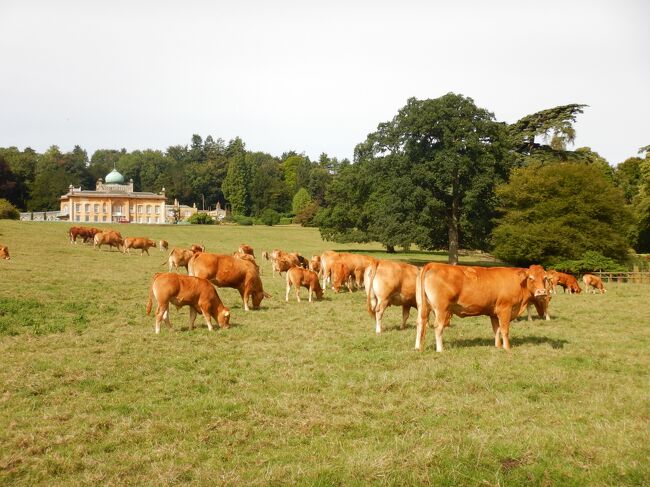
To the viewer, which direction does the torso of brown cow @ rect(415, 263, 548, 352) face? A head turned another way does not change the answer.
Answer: to the viewer's right

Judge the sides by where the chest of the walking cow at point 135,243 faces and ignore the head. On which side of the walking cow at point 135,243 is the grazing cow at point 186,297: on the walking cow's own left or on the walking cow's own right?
on the walking cow's own right

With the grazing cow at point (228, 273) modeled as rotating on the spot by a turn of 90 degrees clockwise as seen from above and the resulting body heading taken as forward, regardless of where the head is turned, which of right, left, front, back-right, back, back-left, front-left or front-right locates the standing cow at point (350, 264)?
back-left

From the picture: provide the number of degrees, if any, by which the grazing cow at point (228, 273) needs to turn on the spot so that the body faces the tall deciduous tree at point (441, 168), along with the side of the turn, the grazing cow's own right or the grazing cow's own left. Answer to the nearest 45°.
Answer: approximately 45° to the grazing cow's own left

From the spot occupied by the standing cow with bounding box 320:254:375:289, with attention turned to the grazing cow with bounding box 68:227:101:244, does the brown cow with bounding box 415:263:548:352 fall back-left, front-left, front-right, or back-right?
back-left

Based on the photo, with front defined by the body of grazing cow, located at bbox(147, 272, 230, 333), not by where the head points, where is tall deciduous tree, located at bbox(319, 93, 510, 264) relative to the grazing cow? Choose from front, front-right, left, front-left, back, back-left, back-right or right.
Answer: front-left

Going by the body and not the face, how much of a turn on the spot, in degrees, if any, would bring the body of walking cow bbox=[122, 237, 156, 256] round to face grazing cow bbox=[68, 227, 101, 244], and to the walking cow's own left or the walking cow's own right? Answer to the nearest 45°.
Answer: approximately 135° to the walking cow's own left

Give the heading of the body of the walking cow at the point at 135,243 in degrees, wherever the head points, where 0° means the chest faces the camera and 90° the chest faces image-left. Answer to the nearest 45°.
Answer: approximately 270°

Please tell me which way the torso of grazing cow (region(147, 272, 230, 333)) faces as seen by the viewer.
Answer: to the viewer's right

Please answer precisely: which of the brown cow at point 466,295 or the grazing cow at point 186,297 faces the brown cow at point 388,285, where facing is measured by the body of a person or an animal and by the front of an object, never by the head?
the grazing cow
